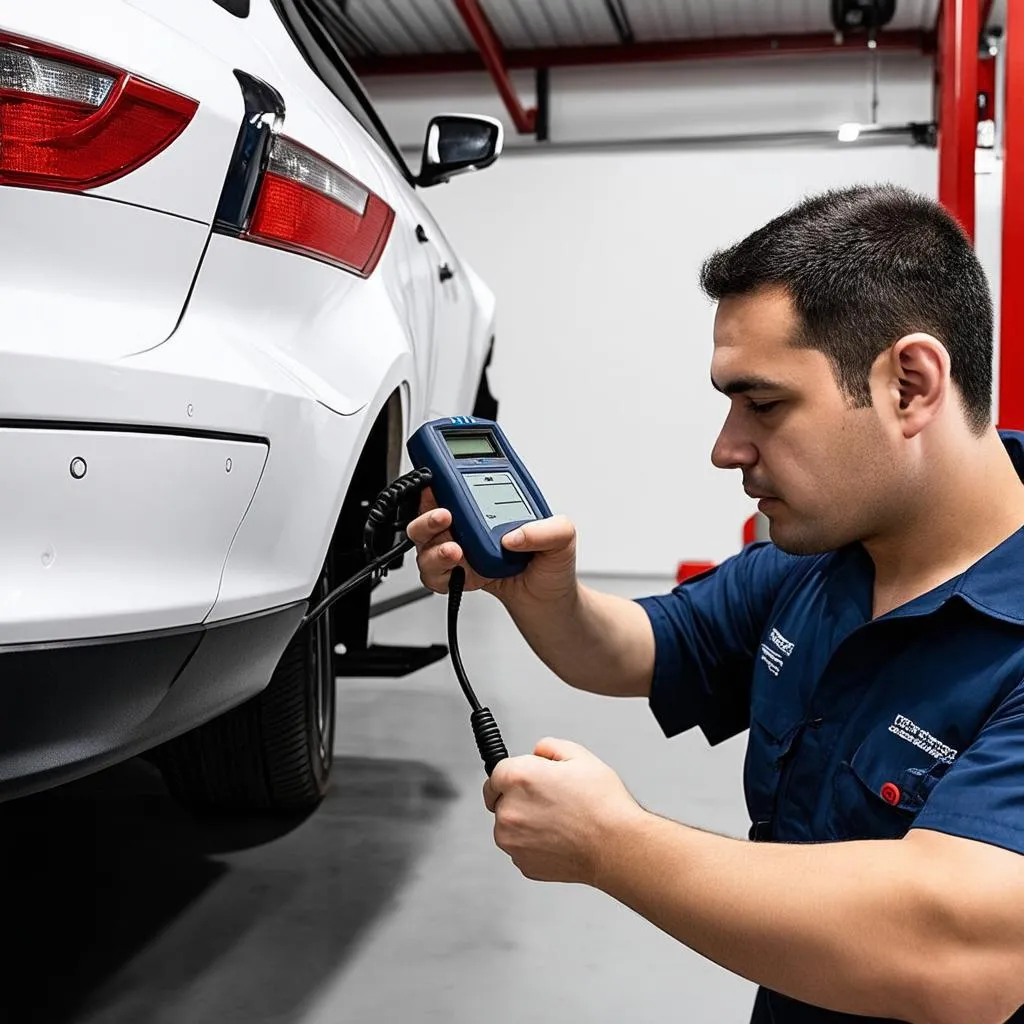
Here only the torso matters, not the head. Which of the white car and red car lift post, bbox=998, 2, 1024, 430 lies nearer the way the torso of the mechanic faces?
the white car

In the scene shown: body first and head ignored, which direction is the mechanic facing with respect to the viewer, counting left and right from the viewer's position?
facing the viewer and to the left of the viewer

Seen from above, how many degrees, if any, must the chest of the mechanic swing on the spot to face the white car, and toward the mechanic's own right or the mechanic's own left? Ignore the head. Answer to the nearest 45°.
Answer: approximately 45° to the mechanic's own right

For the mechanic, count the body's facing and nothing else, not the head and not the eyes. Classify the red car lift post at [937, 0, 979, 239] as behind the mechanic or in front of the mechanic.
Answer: behind

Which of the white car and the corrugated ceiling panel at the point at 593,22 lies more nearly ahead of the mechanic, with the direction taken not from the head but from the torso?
the white car

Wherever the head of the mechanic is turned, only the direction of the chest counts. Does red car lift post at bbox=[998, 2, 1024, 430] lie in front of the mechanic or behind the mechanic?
behind

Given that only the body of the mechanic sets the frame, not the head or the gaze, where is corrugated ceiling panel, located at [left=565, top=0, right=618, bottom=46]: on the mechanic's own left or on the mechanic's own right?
on the mechanic's own right

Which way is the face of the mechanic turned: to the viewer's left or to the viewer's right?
to the viewer's left
